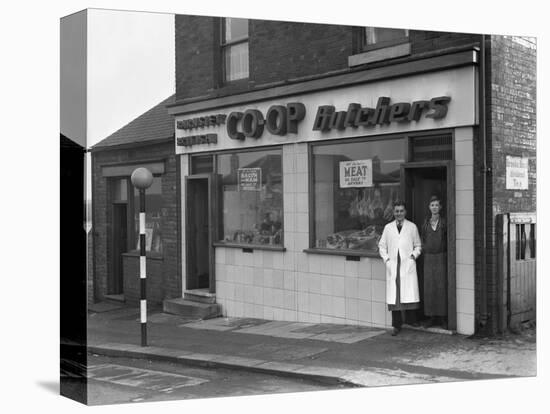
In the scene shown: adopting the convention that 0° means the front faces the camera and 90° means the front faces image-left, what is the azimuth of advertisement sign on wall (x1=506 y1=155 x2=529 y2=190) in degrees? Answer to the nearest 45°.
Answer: approximately 315°

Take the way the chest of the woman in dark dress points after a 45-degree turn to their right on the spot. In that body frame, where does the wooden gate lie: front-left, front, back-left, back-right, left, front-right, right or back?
back

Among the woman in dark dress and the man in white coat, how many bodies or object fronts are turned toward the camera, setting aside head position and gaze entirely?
2

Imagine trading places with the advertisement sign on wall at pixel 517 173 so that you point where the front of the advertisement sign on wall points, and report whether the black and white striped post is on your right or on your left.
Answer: on your right

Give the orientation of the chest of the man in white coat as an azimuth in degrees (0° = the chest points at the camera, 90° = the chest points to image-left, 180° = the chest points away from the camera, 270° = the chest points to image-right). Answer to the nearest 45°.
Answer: approximately 0°

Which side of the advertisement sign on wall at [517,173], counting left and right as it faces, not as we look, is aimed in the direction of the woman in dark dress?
right
